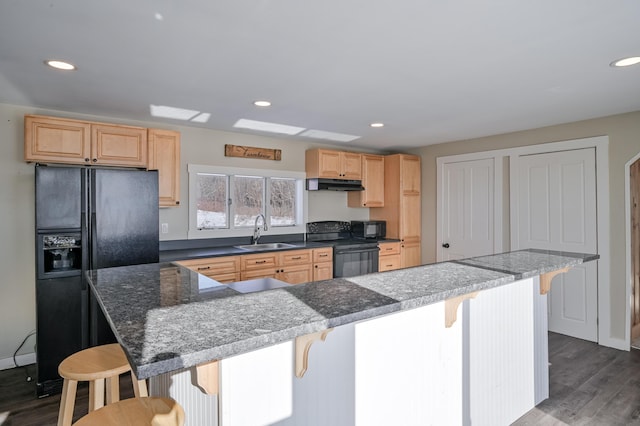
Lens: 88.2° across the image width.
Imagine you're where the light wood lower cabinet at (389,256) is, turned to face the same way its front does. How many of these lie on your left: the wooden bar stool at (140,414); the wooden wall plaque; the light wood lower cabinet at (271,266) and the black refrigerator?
0

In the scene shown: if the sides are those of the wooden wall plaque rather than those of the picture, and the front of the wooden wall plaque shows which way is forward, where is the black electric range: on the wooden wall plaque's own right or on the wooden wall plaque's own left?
on the wooden wall plaque's own left

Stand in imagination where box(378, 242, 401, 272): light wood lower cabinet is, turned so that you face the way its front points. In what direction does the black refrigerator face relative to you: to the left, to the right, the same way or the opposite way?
the same way

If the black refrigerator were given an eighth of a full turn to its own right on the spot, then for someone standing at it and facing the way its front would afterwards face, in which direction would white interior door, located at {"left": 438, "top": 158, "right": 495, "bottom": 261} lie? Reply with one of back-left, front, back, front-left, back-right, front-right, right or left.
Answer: back-left

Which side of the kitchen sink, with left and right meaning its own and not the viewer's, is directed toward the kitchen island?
front

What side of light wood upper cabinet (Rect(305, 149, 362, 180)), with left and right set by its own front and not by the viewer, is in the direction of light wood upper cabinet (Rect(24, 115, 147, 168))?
right

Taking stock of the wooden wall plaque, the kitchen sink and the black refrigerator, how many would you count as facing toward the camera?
3

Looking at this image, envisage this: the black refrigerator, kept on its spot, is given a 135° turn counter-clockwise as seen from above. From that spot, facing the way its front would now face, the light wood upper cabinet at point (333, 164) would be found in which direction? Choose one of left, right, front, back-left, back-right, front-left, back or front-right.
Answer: front-right

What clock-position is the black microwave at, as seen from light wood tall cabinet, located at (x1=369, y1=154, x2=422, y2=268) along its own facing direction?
The black microwave is roughly at 4 o'clock from the light wood tall cabinet.

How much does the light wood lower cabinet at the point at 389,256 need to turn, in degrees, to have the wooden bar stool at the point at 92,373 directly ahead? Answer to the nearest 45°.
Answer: approximately 45° to its right

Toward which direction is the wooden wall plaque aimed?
toward the camera

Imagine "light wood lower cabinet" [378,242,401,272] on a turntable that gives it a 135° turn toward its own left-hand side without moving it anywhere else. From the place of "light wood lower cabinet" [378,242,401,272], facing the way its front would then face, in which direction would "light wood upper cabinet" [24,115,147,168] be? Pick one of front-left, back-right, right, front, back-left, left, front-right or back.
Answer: back-left

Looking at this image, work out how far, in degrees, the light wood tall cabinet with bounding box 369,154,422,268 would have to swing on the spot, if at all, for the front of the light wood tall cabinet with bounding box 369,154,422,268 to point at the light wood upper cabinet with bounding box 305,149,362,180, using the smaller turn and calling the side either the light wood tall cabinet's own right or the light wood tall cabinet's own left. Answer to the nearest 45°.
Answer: approximately 90° to the light wood tall cabinet's own right

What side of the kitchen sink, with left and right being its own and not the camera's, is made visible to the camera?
front

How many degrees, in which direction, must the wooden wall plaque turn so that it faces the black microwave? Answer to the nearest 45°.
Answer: approximately 90° to its left

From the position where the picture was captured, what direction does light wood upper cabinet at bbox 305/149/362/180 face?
facing the viewer and to the right of the viewer
